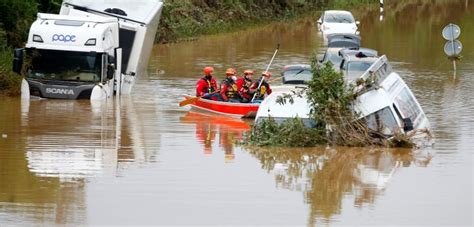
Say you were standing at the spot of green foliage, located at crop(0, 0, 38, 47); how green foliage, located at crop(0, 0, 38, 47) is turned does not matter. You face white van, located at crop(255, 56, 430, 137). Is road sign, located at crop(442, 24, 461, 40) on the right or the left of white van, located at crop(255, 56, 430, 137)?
left

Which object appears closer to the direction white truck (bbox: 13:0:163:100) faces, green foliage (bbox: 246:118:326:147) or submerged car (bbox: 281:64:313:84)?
the green foliage

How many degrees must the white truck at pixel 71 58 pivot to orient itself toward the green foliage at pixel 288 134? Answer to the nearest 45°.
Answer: approximately 45° to its left

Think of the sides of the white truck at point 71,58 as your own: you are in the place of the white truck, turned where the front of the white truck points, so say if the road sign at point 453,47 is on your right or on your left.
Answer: on your left

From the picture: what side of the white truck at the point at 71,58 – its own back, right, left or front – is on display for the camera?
front

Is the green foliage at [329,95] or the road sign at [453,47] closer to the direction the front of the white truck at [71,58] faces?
the green foliage

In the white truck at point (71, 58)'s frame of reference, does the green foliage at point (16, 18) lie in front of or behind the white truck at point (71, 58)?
behind

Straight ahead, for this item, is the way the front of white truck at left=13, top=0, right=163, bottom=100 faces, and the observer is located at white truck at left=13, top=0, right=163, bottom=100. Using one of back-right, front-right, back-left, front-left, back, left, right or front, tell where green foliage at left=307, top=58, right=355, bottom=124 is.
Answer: front-left

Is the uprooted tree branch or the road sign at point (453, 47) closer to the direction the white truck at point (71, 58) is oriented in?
the uprooted tree branch

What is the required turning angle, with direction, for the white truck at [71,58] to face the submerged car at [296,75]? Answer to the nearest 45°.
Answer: approximately 90° to its left

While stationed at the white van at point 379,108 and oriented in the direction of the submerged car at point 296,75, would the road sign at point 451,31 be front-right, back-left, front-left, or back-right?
front-right
